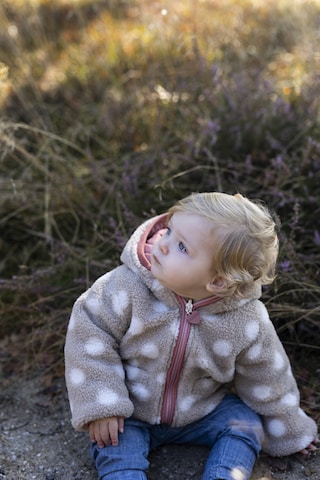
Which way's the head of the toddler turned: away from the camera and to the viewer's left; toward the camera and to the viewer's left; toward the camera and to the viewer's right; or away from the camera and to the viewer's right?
toward the camera and to the viewer's left

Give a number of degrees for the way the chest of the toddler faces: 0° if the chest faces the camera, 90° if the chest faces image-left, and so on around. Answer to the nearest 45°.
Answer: approximately 0°
